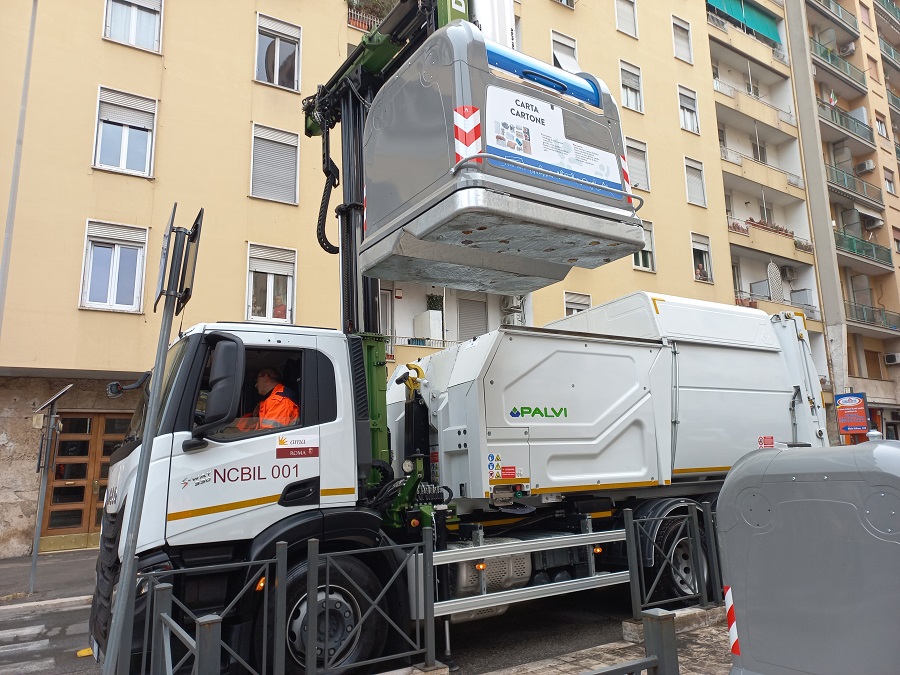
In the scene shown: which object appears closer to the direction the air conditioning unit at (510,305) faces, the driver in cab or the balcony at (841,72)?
the driver in cab

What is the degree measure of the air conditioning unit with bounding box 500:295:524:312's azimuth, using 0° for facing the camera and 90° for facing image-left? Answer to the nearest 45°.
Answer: approximately 45°

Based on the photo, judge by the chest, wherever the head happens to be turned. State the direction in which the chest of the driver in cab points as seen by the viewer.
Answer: to the viewer's left

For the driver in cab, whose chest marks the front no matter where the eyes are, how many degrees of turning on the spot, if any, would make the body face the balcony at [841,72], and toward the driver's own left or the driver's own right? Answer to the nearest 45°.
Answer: approximately 135° to the driver's own right

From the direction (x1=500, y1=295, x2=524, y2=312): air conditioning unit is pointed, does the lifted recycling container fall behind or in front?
in front

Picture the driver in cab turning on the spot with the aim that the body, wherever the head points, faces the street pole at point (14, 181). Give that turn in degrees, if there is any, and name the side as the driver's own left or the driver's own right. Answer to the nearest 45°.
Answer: approximately 45° to the driver's own right

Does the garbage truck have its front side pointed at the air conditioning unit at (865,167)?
no

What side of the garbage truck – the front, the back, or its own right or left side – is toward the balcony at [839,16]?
back

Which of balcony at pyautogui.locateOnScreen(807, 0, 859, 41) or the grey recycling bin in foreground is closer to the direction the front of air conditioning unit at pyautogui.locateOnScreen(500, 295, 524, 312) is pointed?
the grey recycling bin in foreground

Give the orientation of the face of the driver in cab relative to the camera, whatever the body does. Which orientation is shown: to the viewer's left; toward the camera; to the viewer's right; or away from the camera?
to the viewer's left

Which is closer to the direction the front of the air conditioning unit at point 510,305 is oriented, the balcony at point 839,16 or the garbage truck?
the garbage truck

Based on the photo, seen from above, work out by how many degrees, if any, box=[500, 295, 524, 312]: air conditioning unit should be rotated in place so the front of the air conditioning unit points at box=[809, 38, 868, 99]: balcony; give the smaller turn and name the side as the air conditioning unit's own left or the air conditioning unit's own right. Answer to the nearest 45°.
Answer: approximately 180°

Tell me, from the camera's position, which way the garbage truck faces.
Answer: facing the viewer and to the left of the viewer

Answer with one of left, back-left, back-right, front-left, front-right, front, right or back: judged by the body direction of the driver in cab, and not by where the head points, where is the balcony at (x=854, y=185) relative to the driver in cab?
back-right
